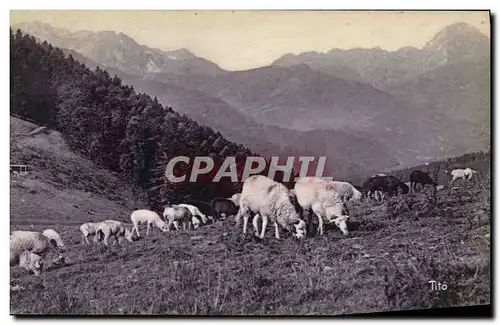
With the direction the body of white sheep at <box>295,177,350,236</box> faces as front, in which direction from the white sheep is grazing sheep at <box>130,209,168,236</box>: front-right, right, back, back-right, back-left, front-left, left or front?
back-right

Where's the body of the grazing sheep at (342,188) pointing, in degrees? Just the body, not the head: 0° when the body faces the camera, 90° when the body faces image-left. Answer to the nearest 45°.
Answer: approximately 270°

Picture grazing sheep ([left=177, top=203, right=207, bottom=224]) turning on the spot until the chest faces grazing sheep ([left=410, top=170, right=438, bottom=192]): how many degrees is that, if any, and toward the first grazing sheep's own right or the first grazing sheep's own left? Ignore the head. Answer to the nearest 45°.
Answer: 0° — it already faces it

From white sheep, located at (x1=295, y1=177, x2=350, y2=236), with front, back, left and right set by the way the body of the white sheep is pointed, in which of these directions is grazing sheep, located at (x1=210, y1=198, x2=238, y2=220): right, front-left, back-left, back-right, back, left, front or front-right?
back-right
